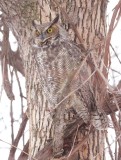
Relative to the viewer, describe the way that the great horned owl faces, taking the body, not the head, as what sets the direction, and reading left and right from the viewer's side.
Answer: facing the viewer and to the left of the viewer
